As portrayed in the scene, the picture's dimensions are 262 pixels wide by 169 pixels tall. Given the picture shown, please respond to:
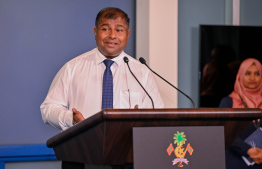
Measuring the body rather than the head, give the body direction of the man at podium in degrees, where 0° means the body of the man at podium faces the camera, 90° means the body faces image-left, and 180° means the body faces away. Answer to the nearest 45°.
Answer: approximately 0°

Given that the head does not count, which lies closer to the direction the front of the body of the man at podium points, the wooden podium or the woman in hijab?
the wooden podium

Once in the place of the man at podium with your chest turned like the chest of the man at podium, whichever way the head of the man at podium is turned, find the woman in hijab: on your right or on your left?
on your left

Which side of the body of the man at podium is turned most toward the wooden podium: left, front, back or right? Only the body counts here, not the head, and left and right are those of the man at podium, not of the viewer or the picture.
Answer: front
